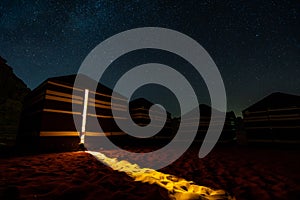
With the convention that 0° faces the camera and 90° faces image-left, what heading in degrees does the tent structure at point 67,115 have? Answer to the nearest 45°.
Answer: approximately 315°

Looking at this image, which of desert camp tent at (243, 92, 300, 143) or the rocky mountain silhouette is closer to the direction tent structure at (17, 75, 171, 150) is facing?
the desert camp tent

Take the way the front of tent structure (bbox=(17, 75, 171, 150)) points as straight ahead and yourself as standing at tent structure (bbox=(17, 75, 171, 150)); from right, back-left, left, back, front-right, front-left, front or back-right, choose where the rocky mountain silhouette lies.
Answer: back

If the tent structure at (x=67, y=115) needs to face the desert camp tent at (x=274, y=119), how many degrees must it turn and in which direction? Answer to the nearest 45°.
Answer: approximately 45° to its left
